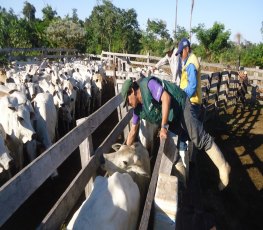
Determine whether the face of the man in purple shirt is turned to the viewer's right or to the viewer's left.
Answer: to the viewer's left

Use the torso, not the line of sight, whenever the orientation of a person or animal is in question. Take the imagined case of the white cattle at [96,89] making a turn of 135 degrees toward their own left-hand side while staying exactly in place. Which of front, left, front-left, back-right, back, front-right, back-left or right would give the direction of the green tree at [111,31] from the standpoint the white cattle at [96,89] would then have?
front-left

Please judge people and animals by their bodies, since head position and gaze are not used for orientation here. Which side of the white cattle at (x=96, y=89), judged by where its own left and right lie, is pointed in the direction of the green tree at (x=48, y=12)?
back

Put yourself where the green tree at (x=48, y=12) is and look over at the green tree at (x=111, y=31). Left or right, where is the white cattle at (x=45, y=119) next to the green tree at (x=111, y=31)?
right

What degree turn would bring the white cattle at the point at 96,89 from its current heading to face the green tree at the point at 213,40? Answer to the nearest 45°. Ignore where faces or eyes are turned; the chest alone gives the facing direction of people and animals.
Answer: approximately 135° to its left
